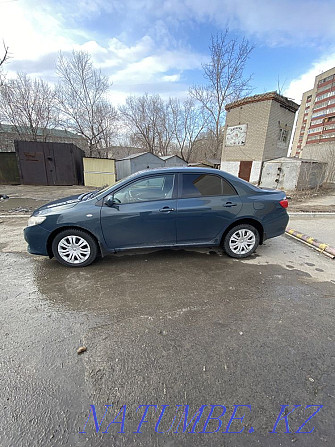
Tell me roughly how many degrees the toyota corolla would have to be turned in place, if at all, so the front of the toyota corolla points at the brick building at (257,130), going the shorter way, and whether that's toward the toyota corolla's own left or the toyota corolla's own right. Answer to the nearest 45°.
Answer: approximately 135° to the toyota corolla's own right

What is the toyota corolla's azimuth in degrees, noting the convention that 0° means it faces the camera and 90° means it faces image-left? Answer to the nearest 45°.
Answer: approximately 90°

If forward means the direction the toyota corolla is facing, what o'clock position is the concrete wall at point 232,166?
The concrete wall is roughly at 4 o'clock from the toyota corolla.
